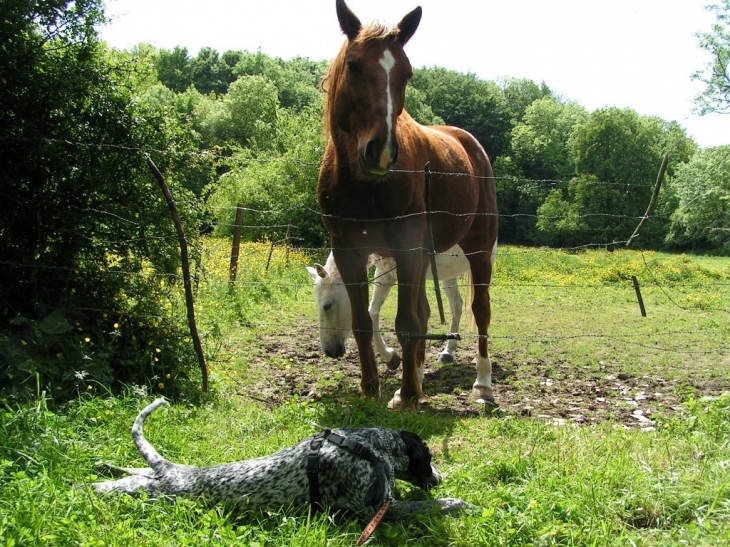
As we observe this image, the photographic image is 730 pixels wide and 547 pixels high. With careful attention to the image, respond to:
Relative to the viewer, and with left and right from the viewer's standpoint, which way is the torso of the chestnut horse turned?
facing the viewer and to the left of the viewer

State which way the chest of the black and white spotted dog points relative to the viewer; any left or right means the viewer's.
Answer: facing to the right of the viewer

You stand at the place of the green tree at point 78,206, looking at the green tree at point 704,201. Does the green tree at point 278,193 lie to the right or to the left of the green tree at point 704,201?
left

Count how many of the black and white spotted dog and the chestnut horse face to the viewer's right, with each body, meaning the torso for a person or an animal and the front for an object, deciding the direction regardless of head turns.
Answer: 1

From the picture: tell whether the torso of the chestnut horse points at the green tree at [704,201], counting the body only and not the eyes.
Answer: no

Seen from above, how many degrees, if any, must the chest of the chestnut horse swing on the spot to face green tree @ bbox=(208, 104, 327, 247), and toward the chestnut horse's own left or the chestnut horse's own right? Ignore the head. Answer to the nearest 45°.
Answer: approximately 135° to the chestnut horse's own right

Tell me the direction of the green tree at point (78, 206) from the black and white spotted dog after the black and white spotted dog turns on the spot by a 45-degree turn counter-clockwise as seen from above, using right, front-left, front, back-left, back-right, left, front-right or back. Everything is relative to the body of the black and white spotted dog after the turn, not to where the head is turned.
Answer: left

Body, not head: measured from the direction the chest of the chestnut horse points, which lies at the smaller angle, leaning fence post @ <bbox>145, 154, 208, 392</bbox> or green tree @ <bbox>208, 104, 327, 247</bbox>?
the leaning fence post

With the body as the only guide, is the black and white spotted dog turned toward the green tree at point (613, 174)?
no

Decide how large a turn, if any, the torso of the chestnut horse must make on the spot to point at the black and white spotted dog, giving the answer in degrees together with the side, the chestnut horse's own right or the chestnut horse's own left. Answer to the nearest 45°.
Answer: approximately 45° to the chestnut horse's own left
